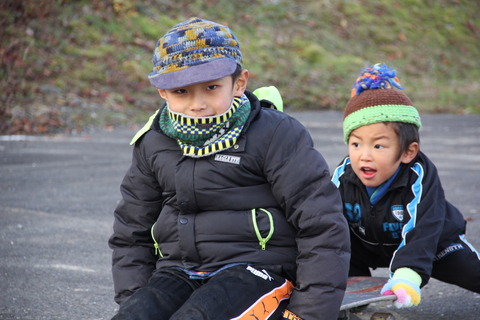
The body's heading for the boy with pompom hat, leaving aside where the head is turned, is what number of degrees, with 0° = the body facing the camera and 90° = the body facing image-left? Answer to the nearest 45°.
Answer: approximately 45°

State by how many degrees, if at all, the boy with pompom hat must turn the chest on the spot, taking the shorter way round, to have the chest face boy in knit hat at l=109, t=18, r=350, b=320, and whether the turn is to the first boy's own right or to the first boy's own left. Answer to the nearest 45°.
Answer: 0° — they already face them

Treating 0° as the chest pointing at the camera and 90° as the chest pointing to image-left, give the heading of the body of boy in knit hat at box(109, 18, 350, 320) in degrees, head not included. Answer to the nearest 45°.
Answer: approximately 45°

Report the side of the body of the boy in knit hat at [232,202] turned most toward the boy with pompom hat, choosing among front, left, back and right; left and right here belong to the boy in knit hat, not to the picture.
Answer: back
